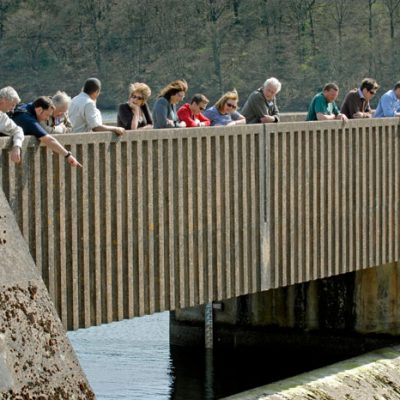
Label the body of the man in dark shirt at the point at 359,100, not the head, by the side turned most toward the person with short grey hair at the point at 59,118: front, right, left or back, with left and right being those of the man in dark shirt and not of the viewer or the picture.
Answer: right

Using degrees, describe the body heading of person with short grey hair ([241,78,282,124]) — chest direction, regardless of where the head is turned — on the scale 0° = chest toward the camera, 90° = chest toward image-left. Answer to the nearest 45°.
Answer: approximately 315°

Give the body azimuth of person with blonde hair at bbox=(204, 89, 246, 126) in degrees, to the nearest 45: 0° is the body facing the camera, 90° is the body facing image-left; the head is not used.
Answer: approximately 315°
